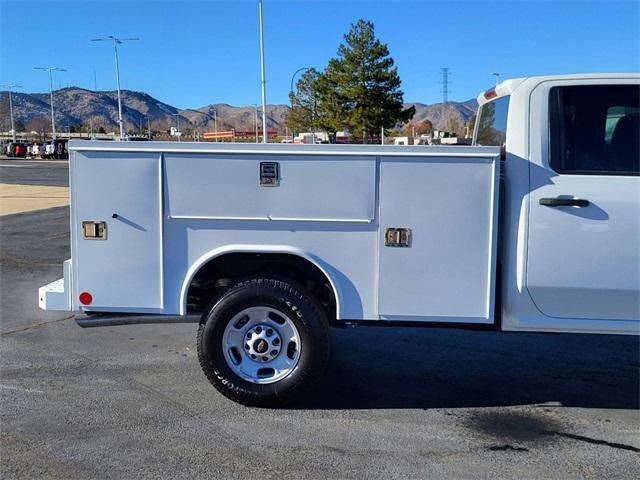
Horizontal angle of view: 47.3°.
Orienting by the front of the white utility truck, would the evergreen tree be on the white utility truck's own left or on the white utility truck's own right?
on the white utility truck's own left

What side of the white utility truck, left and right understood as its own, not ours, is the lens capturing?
right
